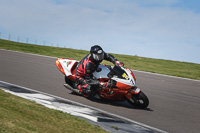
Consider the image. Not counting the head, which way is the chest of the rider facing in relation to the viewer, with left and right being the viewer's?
facing the viewer and to the right of the viewer
